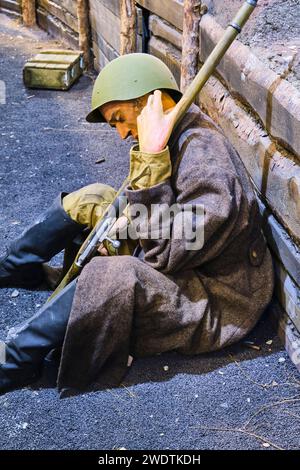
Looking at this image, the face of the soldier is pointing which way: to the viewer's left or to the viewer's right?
to the viewer's left

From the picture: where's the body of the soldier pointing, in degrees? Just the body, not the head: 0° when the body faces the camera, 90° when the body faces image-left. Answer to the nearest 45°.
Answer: approximately 90°

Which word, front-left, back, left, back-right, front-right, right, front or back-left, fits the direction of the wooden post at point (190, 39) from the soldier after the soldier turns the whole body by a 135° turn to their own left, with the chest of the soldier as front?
back-left

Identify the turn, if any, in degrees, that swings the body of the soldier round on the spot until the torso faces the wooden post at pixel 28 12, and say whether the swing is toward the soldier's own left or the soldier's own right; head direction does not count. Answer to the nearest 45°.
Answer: approximately 90° to the soldier's own right

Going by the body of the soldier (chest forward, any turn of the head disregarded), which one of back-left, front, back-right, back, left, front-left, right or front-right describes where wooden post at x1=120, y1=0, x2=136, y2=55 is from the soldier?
right
